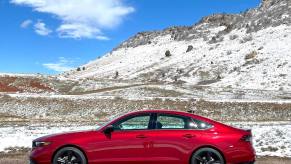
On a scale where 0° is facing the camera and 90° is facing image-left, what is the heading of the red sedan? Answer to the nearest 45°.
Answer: approximately 90°
